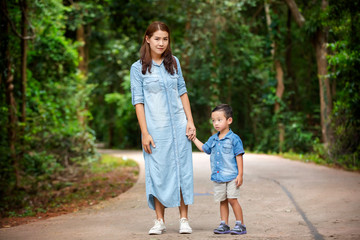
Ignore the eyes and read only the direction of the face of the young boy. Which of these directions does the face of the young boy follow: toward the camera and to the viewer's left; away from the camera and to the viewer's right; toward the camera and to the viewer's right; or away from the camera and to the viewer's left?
toward the camera and to the viewer's left

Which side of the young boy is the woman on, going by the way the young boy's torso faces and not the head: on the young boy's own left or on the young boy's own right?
on the young boy's own right

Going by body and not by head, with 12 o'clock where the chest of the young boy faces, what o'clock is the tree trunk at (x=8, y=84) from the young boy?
The tree trunk is roughly at 3 o'clock from the young boy.

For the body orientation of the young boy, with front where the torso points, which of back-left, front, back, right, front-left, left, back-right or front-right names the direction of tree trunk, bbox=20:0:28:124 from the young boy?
right

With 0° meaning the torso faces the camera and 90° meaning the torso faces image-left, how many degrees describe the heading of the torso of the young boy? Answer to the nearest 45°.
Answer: approximately 45°
